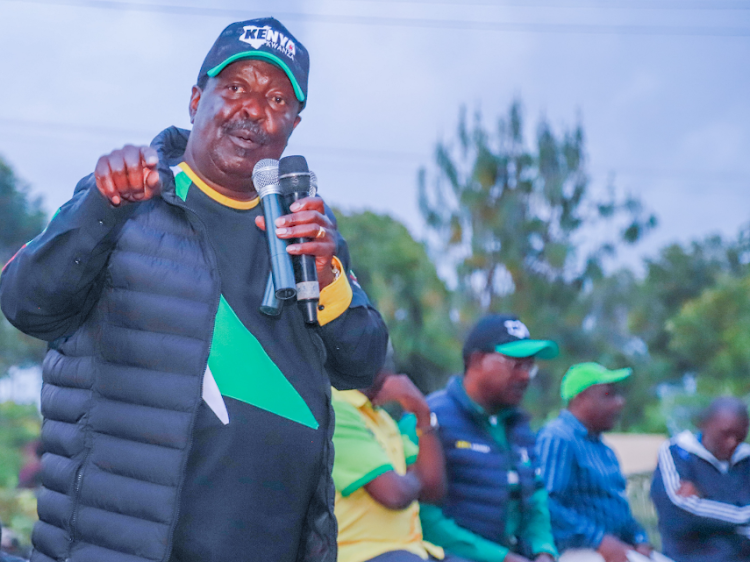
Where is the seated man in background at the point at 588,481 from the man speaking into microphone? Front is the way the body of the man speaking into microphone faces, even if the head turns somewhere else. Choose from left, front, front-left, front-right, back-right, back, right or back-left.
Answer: left

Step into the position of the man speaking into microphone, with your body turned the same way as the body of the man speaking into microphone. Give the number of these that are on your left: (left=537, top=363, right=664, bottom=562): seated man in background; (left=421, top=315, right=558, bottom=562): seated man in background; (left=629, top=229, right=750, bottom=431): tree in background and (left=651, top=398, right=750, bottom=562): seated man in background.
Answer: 4

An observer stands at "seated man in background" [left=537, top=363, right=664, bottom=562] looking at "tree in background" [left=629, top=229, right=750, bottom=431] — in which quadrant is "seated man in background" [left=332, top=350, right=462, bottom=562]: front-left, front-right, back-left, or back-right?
back-left

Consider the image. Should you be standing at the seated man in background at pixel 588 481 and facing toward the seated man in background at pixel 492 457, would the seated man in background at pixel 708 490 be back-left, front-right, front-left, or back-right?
back-left

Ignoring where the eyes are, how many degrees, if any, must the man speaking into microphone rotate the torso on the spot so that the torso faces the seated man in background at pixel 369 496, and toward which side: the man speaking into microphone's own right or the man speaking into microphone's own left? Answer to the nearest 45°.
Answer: approximately 90° to the man speaking into microphone's own left

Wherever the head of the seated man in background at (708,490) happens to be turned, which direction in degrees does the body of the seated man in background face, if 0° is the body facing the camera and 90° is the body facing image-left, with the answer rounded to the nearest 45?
approximately 315°

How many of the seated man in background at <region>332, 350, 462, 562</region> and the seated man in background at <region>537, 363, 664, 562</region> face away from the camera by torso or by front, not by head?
0
